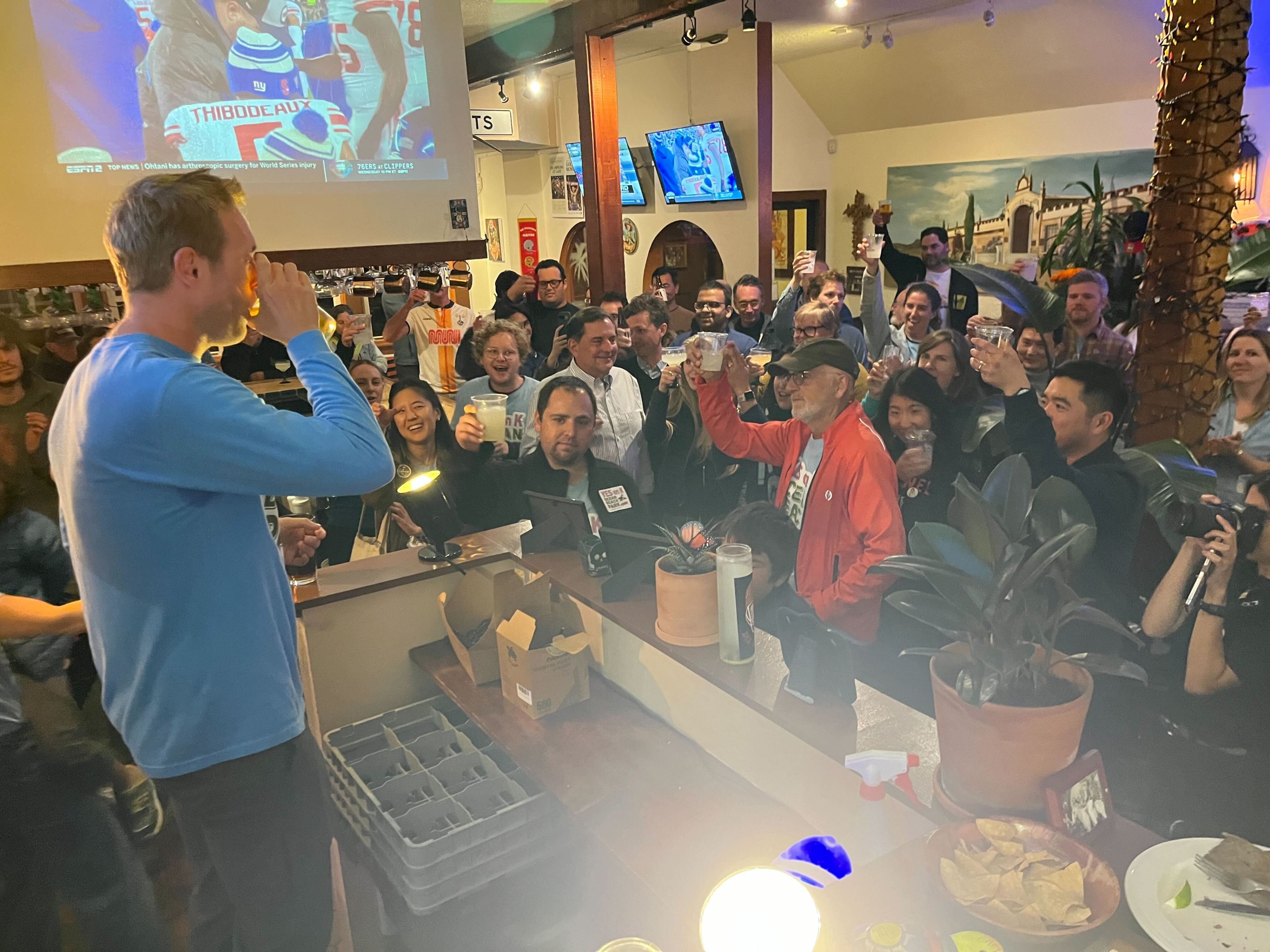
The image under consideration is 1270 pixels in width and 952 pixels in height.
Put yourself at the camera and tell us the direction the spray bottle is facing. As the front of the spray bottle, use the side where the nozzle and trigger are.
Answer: facing to the right of the viewer

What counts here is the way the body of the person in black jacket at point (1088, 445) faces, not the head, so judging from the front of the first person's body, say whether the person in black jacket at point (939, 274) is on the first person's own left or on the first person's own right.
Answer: on the first person's own right

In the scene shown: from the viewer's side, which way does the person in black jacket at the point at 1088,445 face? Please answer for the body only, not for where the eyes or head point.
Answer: to the viewer's left

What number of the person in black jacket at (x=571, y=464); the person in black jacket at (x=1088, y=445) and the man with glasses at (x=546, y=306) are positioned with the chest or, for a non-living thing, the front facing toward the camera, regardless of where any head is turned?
2

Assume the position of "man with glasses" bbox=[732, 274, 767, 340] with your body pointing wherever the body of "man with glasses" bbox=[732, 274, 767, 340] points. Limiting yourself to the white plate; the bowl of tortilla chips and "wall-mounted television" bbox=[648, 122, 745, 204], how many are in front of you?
2

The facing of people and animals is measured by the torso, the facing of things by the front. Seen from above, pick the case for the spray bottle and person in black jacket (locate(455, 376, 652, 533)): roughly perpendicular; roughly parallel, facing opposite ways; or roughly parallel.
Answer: roughly perpendicular

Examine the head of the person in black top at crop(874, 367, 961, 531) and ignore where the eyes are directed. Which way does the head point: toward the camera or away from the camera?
toward the camera

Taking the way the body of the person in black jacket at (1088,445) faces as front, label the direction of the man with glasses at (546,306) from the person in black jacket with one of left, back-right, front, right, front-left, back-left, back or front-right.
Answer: front-right

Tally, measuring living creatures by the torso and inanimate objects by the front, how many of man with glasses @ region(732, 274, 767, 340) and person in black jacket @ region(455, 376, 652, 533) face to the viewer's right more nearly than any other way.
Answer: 0

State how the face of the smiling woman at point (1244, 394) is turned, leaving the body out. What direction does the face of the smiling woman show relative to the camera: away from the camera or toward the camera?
toward the camera

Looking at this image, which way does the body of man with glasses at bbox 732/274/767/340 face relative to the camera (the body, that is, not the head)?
toward the camera

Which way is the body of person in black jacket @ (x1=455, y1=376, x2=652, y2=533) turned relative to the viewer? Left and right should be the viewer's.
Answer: facing the viewer

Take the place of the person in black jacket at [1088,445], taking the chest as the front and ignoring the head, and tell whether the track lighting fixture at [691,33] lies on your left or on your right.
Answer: on your right

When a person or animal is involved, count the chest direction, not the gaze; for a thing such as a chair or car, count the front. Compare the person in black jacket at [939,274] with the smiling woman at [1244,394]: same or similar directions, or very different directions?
same or similar directions

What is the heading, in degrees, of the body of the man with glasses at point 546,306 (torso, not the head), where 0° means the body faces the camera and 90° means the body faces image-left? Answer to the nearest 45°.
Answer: approximately 0°

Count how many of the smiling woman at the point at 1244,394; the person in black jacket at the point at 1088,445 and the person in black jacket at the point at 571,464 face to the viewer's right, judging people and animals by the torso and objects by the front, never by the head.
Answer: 0

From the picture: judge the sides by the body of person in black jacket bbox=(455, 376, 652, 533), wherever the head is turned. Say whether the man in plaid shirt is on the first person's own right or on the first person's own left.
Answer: on the first person's own left

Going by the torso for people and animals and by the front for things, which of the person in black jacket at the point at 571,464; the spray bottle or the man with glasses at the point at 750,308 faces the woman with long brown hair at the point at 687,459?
the man with glasses

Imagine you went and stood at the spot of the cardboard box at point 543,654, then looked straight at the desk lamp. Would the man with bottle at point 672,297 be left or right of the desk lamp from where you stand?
right

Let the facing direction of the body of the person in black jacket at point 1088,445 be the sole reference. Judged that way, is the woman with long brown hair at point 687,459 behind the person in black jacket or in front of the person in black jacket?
in front

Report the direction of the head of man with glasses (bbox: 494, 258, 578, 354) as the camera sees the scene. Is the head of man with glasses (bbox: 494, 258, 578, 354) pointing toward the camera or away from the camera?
toward the camera
